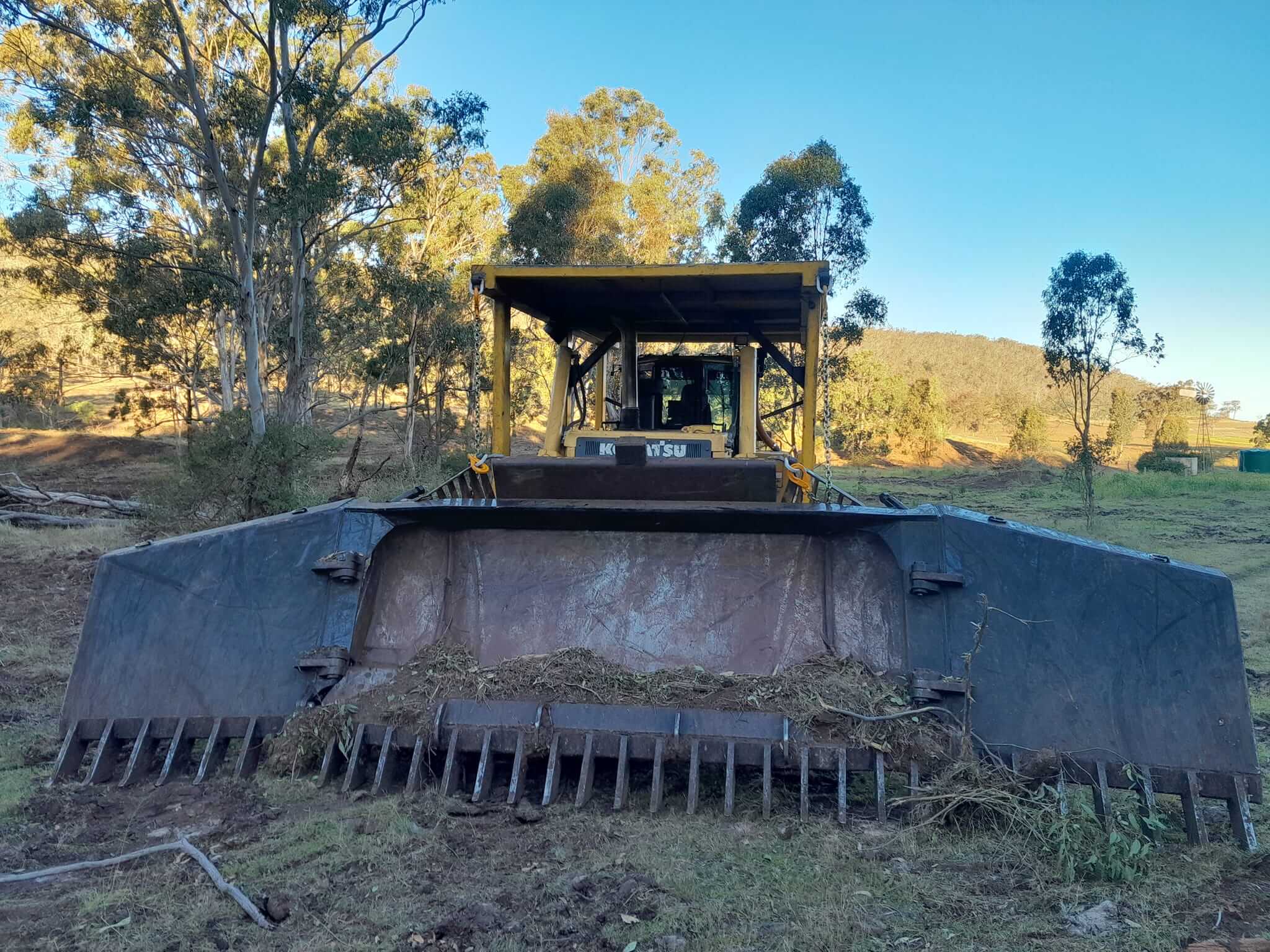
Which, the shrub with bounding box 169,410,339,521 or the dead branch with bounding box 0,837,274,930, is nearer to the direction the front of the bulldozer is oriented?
the dead branch

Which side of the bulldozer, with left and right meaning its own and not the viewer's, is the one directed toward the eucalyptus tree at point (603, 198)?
back

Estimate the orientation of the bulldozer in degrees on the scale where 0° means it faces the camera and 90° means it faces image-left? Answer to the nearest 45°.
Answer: approximately 0°

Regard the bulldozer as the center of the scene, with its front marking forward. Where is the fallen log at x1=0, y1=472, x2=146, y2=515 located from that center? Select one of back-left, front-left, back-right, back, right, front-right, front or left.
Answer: back-right

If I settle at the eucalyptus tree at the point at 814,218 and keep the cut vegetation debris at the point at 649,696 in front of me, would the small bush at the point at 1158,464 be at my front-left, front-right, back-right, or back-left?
back-left

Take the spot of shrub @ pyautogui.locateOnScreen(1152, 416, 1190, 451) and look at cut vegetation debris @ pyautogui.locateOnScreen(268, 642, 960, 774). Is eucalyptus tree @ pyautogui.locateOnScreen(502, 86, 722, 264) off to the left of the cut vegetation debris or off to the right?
right

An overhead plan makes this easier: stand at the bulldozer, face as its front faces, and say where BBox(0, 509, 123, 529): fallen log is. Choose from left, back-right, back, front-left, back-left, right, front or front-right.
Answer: back-right

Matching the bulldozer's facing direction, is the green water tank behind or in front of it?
behind

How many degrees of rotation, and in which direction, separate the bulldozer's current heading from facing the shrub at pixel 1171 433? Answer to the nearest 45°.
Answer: approximately 135° to its left

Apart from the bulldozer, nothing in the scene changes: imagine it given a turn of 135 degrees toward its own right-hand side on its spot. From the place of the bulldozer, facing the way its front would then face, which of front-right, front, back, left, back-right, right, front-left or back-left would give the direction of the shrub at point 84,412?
front

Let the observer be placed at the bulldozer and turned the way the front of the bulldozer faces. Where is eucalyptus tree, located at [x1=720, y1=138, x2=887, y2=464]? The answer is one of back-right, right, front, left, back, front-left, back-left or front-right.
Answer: back

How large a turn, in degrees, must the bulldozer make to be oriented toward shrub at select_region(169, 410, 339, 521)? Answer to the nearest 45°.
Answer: approximately 135° to its right

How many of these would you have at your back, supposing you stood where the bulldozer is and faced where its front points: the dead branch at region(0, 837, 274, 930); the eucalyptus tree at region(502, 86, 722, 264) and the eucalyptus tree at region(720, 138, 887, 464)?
2
